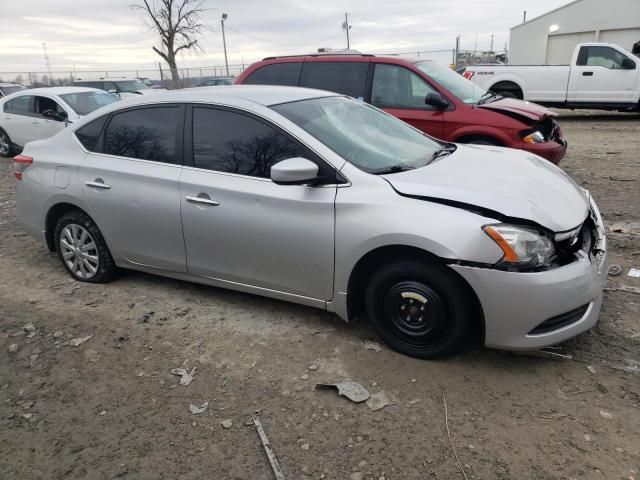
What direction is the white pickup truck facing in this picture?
to the viewer's right

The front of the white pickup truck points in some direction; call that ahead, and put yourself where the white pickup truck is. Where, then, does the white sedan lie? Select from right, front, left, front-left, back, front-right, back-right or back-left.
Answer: back-right

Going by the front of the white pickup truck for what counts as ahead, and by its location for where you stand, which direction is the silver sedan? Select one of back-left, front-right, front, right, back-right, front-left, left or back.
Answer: right

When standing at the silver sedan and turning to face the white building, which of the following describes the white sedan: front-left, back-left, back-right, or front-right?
front-left

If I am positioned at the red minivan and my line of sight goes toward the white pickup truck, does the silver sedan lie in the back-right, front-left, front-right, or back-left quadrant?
back-right

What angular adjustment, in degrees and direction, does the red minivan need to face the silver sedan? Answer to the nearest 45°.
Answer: approximately 45° to its right

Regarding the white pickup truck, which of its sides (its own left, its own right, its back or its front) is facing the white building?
left

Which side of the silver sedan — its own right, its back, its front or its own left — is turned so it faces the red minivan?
left

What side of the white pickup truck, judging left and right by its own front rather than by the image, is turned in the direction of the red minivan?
right

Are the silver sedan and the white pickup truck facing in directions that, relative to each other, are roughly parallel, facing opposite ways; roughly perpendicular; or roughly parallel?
roughly parallel

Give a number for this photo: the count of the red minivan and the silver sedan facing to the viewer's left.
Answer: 0

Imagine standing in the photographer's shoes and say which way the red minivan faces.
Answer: facing the viewer and to the right of the viewer

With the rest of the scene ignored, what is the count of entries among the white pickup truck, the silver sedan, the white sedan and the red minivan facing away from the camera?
0
